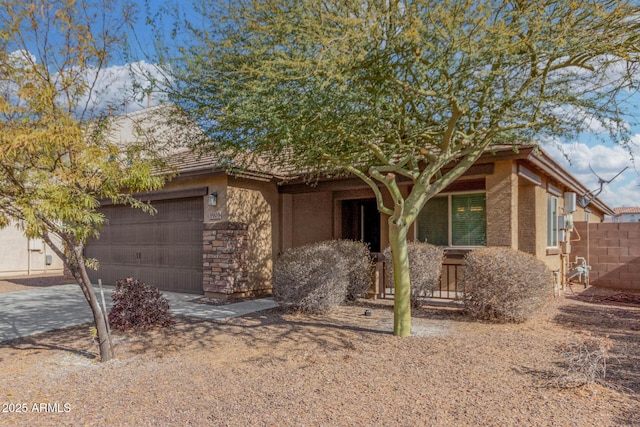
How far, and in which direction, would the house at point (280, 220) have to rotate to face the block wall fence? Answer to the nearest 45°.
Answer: approximately 135° to its left

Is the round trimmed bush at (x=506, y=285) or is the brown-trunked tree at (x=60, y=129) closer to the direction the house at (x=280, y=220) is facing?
the brown-trunked tree

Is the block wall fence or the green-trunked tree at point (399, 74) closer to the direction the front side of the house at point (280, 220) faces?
the green-trunked tree

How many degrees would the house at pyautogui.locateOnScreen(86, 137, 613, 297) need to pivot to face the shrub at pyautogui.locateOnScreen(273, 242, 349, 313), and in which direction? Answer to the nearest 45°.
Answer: approximately 45° to its left

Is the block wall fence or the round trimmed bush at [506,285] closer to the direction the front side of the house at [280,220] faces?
the round trimmed bush

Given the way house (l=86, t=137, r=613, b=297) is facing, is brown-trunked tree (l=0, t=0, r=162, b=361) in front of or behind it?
in front

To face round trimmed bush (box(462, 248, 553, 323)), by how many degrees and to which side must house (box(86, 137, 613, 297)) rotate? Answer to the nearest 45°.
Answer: approximately 90° to its left

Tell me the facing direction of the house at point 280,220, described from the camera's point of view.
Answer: facing the viewer and to the left of the viewer
